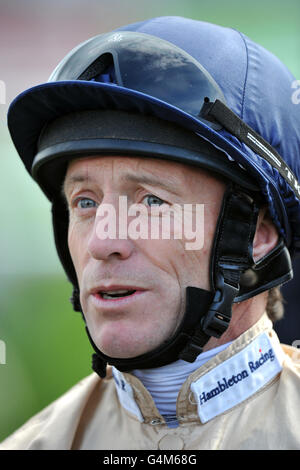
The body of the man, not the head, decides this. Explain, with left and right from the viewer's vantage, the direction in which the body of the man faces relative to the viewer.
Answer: facing the viewer and to the left of the viewer

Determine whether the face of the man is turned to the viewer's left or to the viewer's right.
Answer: to the viewer's left
